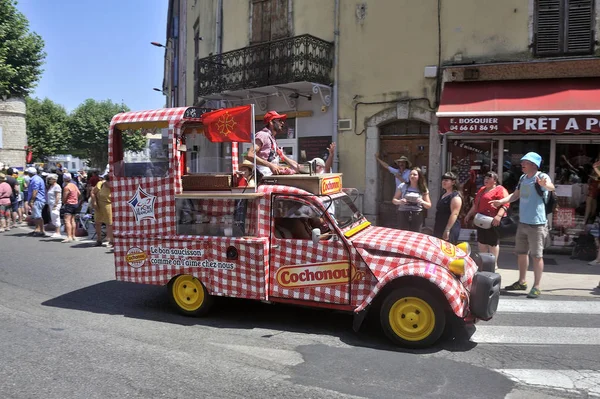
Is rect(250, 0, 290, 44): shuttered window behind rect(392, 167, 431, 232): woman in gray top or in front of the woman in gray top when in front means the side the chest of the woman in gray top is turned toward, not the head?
behind

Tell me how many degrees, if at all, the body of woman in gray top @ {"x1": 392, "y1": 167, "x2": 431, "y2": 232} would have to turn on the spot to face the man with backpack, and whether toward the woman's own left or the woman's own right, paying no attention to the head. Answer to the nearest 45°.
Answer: approximately 45° to the woman's own left

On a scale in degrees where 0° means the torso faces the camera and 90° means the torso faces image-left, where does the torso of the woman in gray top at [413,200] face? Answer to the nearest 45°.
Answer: approximately 0°

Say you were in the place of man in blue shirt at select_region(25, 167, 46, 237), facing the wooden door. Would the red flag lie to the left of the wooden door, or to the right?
right

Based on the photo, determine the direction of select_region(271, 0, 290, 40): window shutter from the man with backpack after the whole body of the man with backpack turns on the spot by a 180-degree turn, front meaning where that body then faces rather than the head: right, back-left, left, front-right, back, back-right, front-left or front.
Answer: left

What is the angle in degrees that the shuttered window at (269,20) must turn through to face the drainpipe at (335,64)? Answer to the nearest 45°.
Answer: approximately 90° to its left

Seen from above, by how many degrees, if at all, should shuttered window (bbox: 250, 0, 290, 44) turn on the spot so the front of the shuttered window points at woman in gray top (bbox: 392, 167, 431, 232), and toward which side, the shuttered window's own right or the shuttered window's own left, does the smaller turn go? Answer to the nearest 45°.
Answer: approximately 45° to the shuttered window's own left

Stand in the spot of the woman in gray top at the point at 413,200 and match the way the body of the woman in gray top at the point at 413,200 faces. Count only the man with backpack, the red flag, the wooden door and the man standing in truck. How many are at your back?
1

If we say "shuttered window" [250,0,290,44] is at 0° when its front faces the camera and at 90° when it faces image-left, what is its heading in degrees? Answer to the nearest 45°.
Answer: approximately 45°

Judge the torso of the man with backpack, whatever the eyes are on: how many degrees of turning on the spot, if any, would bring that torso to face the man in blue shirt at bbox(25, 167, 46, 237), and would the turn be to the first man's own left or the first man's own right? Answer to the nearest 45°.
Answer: approximately 45° to the first man's own right

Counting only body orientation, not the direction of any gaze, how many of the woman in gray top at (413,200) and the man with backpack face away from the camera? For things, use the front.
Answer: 0
